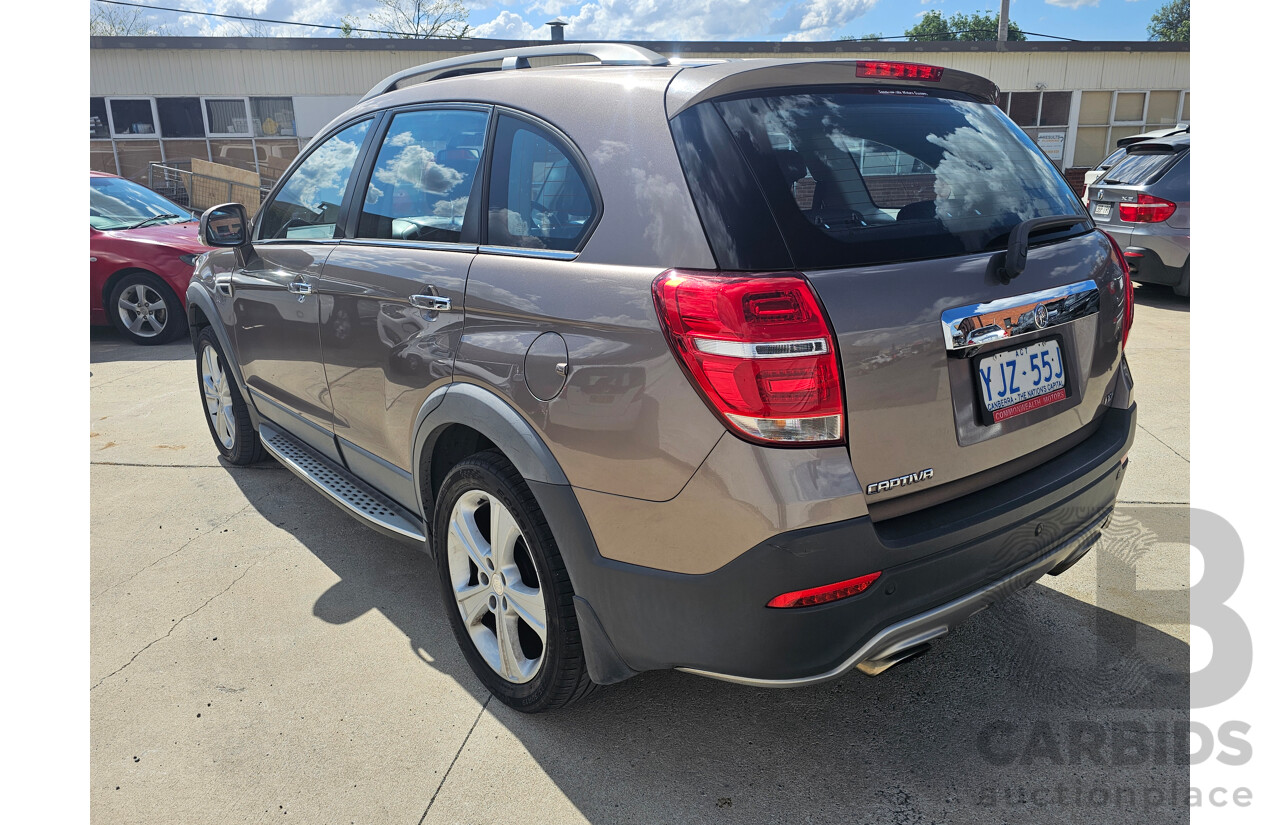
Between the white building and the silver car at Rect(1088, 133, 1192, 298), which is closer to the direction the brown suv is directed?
the white building

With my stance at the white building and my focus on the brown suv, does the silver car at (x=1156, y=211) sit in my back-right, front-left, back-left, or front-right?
front-left

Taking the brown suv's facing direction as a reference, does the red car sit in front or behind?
in front

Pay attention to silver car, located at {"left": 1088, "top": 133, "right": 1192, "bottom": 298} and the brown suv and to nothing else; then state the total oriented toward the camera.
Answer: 0

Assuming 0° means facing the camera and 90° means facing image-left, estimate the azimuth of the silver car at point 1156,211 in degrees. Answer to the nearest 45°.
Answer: approximately 225°

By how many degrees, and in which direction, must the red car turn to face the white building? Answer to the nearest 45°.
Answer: approximately 135° to its left

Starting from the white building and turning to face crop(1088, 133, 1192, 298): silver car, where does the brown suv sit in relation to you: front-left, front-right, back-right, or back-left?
front-right

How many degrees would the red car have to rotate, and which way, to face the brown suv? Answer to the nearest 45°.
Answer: approximately 45° to its right

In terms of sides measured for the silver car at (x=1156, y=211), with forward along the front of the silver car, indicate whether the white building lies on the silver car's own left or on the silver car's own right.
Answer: on the silver car's own left

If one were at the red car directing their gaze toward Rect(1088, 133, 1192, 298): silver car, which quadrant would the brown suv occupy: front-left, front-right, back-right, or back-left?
front-right

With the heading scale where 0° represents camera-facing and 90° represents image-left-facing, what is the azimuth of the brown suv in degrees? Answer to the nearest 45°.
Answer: approximately 135°

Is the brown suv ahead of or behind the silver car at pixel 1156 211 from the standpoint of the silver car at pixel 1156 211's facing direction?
behind
